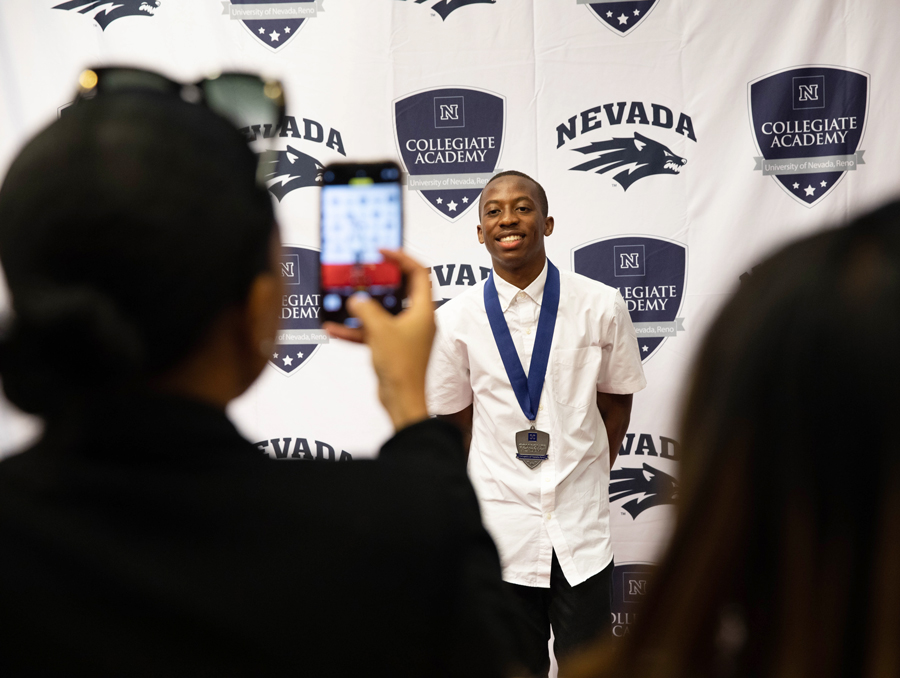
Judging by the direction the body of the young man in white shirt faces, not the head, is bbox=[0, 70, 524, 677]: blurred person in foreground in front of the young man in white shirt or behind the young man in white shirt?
in front

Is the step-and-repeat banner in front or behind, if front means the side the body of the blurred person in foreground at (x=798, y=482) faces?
in front

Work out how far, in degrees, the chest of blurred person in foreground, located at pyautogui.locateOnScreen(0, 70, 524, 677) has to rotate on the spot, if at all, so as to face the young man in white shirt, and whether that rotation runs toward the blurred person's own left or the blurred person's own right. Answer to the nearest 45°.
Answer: approximately 45° to the blurred person's own right

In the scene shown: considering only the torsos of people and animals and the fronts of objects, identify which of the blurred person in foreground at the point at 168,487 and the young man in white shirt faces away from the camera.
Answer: the blurred person in foreground

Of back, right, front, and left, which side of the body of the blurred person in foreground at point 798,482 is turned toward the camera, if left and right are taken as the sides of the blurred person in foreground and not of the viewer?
back

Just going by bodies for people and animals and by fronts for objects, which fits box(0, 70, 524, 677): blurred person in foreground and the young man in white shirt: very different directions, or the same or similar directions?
very different directions

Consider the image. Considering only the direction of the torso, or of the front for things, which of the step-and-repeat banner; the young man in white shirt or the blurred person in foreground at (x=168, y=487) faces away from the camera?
the blurred person in foreground

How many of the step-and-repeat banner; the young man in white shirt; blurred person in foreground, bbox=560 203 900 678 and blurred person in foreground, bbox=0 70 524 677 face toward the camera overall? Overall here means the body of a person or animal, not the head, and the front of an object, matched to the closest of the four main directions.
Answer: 2

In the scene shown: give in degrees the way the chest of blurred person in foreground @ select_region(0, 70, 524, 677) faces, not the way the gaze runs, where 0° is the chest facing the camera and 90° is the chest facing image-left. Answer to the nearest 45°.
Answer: approximately 180°

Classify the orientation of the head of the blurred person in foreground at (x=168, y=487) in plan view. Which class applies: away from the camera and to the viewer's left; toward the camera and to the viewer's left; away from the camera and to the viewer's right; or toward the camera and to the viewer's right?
away from the camera and to the viewer's right

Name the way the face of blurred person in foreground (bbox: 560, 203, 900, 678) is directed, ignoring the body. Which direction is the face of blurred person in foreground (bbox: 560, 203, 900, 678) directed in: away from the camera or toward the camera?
away from the camera
